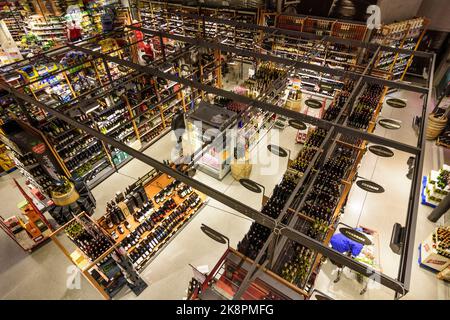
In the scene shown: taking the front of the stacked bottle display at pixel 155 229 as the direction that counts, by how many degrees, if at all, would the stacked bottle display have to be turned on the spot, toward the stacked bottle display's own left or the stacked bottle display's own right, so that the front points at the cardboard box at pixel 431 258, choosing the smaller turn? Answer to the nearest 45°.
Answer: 0° — it already faces it

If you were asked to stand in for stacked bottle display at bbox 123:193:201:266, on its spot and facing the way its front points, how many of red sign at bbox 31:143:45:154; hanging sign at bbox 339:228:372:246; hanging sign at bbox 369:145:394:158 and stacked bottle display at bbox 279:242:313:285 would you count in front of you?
3

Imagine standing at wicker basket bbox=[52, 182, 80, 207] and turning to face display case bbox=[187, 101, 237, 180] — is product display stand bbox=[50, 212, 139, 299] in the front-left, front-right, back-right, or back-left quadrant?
front-right

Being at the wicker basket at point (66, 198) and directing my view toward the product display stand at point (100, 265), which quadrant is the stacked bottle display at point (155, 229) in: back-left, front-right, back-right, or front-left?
front-left

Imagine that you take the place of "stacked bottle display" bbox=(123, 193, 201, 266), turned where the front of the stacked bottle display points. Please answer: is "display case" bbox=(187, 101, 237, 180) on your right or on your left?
on your left

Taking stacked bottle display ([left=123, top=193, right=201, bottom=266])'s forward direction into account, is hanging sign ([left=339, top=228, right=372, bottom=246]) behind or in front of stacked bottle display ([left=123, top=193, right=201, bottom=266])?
in front

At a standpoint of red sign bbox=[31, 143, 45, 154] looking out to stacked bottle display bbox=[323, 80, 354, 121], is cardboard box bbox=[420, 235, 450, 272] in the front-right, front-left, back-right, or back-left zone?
front-right

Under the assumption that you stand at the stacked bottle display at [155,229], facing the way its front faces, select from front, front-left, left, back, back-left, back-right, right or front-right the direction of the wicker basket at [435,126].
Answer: front-left

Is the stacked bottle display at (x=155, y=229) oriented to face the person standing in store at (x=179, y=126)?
no

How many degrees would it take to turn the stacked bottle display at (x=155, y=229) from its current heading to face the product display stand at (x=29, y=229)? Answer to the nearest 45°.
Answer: approximately 180°

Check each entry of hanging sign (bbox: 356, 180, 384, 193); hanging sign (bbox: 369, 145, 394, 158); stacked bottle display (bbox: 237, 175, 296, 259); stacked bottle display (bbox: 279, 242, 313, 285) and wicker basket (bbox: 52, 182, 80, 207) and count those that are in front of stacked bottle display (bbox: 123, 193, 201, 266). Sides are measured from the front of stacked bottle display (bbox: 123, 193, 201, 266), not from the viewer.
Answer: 4

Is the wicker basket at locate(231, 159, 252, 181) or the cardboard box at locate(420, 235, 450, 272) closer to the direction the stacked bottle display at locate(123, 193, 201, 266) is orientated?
the cardboard box

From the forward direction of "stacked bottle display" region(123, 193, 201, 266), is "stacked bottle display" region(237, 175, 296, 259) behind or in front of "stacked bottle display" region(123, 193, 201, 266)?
in front

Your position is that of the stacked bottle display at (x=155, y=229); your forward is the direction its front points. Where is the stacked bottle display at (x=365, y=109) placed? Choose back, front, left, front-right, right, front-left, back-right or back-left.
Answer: front-left

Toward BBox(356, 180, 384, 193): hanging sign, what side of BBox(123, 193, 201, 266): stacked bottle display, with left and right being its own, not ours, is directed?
front

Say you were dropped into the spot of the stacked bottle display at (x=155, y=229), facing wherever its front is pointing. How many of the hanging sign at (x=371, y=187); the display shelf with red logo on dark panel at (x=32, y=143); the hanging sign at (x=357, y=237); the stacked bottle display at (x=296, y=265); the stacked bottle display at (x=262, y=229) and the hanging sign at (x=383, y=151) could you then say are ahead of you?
5

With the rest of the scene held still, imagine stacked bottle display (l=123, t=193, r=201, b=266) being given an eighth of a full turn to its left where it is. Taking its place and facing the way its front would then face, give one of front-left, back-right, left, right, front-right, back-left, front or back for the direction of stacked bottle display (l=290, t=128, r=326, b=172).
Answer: front

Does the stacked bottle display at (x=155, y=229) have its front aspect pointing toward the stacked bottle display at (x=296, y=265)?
yes

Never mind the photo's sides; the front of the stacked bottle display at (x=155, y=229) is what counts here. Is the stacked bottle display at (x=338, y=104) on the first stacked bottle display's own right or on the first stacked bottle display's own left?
on the first stacked bottle display's own left
